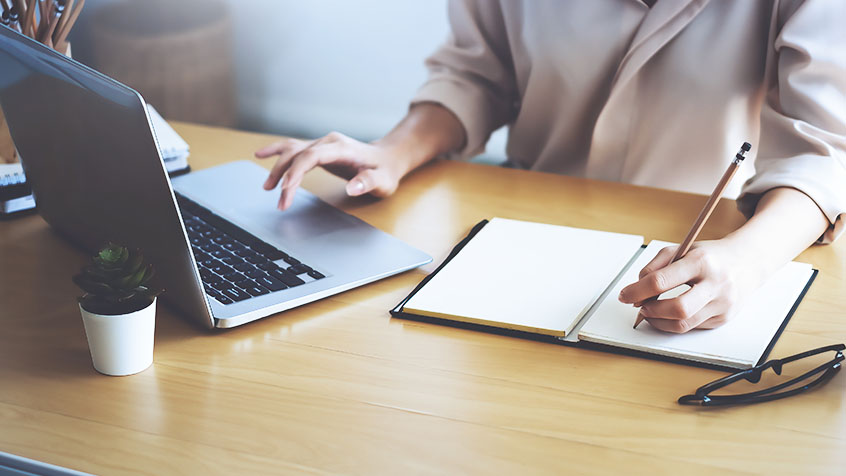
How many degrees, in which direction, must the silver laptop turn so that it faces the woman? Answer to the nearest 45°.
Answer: approximately 45° to its right

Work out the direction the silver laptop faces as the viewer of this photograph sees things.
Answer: facing away from the viewer and to the right of the viewer

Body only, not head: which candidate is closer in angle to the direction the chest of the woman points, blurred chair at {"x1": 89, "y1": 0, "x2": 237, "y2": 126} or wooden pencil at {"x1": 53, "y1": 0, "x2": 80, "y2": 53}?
the wooden pencil

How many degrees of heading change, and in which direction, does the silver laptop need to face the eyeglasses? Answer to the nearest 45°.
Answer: approximately 90° to its right

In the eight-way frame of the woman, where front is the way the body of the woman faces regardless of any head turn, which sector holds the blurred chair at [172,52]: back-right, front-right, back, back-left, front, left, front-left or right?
right

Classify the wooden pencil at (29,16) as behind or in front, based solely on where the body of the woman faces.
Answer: in front

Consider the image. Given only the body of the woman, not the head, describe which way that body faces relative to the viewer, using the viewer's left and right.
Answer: facing the viewer and to the left of the viewer

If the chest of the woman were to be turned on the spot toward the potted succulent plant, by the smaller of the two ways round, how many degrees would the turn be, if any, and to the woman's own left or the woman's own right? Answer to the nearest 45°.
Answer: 0° — they already face it

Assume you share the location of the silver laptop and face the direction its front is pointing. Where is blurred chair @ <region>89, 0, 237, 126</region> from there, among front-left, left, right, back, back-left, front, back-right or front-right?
front-left
